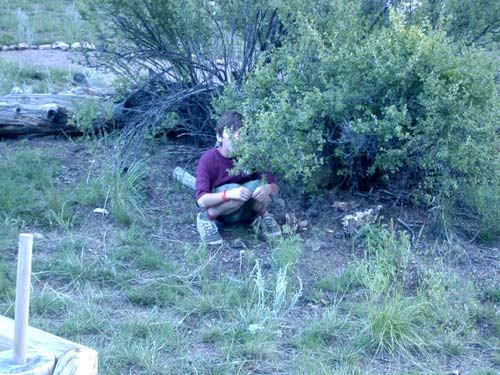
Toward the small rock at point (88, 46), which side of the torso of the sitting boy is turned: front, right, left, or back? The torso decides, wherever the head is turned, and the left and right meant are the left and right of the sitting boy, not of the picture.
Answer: back

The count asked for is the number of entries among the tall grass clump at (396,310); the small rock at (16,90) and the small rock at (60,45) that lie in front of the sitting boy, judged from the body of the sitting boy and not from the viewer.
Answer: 1

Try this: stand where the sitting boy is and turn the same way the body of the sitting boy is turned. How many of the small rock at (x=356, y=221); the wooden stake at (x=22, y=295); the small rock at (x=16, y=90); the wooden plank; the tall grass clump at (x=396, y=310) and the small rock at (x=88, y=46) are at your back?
2

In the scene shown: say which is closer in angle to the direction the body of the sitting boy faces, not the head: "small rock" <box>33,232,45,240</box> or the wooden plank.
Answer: the wooden plank

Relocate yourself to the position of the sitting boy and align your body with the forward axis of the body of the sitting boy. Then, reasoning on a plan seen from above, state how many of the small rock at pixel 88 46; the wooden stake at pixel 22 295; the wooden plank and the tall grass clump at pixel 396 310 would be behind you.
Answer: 1

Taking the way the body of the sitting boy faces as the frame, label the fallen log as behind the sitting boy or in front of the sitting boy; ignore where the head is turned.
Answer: behind

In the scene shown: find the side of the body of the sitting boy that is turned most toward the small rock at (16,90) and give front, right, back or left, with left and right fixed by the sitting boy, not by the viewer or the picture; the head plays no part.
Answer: back

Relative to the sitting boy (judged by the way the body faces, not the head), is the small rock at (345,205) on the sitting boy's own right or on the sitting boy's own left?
on the sitting boy's own left

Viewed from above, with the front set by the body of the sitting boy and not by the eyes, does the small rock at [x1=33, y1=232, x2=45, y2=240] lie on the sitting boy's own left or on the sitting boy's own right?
on the sitting boy's own right

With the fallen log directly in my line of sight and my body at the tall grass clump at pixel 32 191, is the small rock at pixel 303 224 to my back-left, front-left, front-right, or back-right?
back-right

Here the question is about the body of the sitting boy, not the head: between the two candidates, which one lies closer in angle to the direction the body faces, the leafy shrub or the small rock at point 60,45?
the leafy shrub

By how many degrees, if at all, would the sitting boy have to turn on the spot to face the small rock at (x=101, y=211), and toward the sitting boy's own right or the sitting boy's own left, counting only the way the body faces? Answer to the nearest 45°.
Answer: approximately 135° to the sitting boy's own right

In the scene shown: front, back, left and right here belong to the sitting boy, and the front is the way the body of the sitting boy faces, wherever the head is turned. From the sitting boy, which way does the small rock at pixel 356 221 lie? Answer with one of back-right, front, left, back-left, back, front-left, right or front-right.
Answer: front-left

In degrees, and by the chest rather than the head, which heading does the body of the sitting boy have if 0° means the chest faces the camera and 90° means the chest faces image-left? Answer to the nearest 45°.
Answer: approximately 315°

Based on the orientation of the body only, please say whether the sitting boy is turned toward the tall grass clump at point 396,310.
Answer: yes
